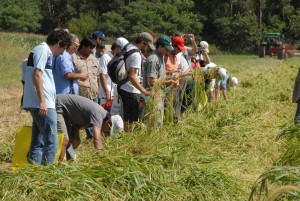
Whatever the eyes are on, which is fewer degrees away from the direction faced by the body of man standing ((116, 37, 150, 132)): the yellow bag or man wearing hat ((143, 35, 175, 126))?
the man wearing hat

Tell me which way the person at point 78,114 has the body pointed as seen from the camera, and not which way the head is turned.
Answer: to the viewer's right

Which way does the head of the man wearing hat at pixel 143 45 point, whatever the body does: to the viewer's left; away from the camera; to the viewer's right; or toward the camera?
to the viewer's right

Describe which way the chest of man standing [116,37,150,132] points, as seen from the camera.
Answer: to the viewer's right

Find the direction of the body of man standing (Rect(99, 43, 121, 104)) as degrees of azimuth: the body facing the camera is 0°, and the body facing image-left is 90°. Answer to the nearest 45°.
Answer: approximately 270°

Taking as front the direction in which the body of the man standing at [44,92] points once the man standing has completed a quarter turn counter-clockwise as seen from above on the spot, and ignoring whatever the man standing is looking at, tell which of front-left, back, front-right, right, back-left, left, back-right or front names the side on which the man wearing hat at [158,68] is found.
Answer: front-right

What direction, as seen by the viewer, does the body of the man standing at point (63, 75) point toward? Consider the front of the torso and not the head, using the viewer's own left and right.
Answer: facing to the right of the viewer

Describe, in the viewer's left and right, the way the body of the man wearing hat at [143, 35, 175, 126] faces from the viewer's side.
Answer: facing to the right of the viewer
